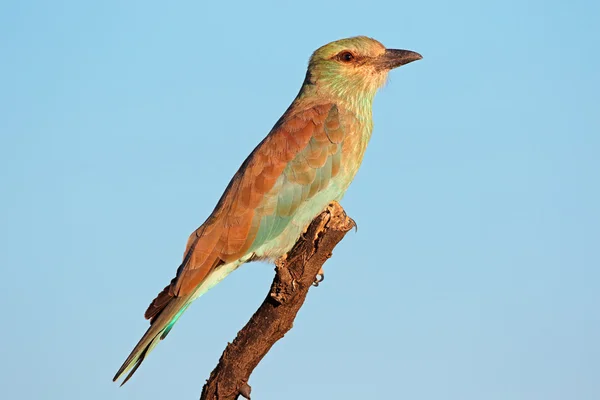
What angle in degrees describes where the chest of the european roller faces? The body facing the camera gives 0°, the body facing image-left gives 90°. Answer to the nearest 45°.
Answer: approximately 270°
